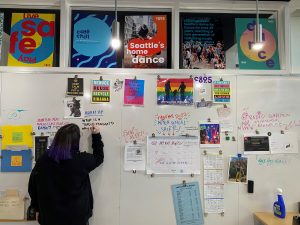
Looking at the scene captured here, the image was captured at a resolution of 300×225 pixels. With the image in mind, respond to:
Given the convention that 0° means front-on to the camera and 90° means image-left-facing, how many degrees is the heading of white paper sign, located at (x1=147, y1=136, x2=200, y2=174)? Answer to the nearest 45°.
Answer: approximately 0°

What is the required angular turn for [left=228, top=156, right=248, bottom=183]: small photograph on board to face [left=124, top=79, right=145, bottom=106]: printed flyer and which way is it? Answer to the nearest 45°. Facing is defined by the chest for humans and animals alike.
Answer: approximately 90° to its right
